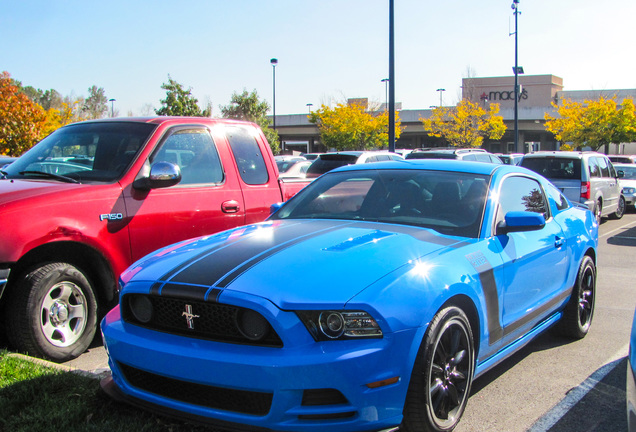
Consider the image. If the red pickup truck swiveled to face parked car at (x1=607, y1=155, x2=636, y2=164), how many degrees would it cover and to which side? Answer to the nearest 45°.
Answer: approximately 180°

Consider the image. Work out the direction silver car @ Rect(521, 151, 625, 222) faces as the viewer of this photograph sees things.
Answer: facing away from the viewer and to the right of the viewer

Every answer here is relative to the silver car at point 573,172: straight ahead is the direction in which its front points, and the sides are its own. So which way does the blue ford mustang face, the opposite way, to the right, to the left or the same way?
the opposite way

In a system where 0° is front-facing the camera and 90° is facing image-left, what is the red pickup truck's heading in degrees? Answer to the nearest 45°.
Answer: approximately 45°

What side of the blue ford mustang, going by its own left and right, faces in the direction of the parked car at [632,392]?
left

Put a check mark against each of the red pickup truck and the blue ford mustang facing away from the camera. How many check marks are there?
0

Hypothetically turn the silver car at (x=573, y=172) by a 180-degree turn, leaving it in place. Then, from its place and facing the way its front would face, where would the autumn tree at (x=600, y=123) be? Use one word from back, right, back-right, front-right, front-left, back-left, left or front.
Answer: back-right

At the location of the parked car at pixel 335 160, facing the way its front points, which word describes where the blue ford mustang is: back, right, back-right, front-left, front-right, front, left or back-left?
back-right

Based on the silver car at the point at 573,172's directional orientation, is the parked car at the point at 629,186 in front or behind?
in front

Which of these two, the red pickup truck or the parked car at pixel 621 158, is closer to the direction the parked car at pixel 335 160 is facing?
the parked car

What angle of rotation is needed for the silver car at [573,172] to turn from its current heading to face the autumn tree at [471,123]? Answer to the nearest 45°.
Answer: approximately 45° to its left

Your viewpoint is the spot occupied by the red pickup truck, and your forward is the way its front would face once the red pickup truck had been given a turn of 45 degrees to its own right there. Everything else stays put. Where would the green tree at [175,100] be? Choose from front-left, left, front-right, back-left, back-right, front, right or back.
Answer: right

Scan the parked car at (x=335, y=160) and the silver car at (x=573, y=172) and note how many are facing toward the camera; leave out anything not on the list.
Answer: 0

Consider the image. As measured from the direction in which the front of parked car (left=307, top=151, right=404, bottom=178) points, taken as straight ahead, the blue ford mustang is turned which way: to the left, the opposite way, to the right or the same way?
the opposite way

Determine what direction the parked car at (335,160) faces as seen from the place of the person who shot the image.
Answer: facing away from the viewer and to the right of the viewer
